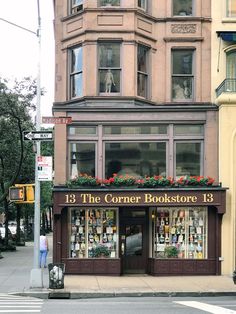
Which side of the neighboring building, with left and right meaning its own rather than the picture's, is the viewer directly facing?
front

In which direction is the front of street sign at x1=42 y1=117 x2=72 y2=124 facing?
toward the camera

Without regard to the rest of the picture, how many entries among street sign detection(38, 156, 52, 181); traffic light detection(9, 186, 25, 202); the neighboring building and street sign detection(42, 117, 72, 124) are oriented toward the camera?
4

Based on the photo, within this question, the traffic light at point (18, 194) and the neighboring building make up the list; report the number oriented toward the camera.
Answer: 2

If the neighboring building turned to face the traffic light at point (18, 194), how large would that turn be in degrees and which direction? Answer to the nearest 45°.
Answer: approximately 45° to its right

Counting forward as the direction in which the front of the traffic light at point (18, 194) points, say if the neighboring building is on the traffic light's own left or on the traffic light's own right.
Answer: on the traffic light's own left

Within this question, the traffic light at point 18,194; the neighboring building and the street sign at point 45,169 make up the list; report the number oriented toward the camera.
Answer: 3
